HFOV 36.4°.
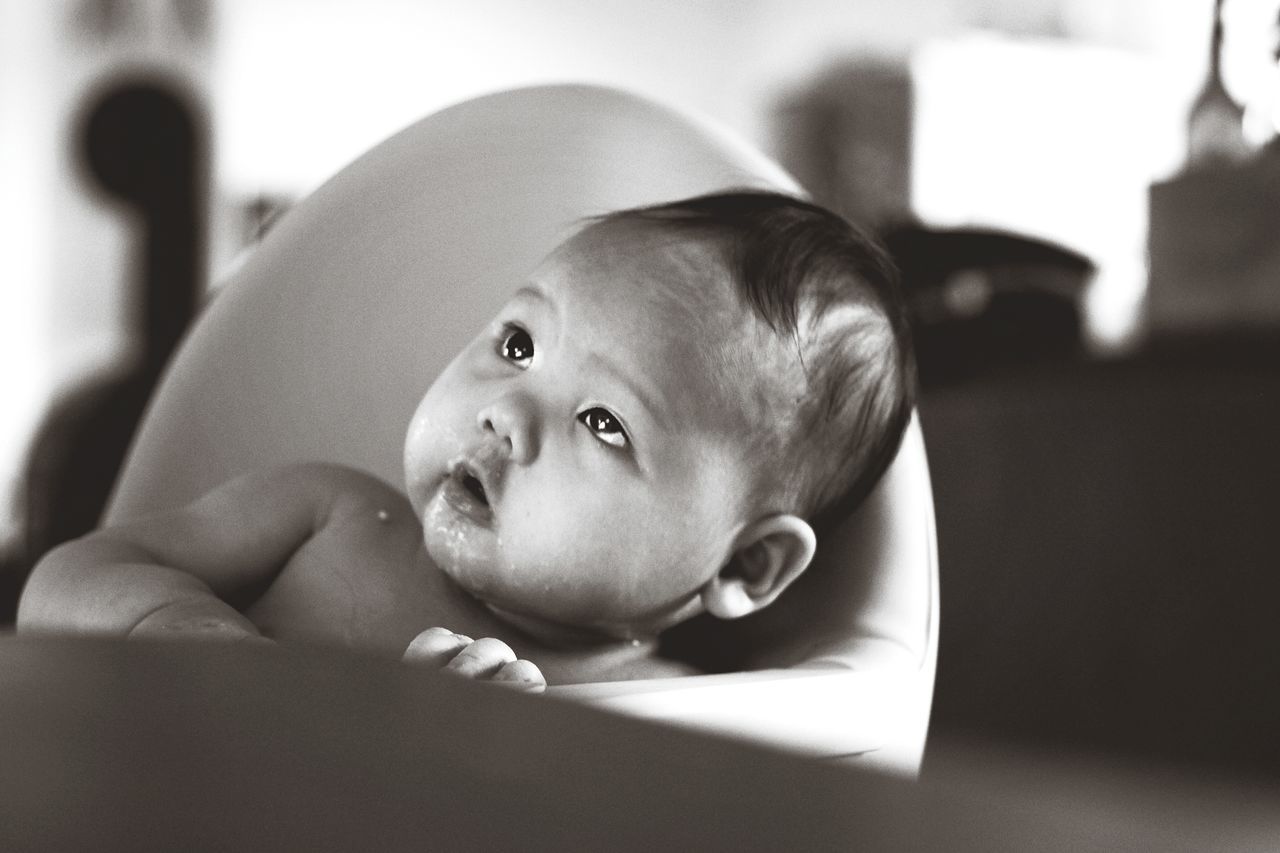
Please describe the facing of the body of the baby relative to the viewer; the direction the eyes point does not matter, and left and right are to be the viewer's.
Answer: facing the viewer and to the left of the viewer

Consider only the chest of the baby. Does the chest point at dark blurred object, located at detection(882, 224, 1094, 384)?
no

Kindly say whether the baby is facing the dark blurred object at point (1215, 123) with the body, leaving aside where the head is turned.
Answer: no

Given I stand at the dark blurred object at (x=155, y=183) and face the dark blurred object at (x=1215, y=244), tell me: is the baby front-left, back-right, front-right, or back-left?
front-right

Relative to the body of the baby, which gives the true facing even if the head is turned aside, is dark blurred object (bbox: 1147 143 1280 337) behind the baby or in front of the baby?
behind

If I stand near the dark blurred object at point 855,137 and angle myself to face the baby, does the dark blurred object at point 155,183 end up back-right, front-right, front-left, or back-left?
front-right

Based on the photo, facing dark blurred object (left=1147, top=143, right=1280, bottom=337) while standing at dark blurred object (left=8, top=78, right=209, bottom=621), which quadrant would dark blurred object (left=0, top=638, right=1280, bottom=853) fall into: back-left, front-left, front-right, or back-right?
front-right

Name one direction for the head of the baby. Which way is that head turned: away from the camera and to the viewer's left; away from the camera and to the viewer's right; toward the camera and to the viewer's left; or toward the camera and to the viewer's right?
toward the camera and to the viewer's left

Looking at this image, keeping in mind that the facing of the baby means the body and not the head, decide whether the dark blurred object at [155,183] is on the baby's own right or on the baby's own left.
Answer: on the baby's own right

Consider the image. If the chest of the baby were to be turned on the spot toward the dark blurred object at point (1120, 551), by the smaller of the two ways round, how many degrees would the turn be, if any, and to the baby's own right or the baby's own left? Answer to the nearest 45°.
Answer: approximately 180°

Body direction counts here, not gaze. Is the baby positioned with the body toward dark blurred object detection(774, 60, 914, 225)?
no
